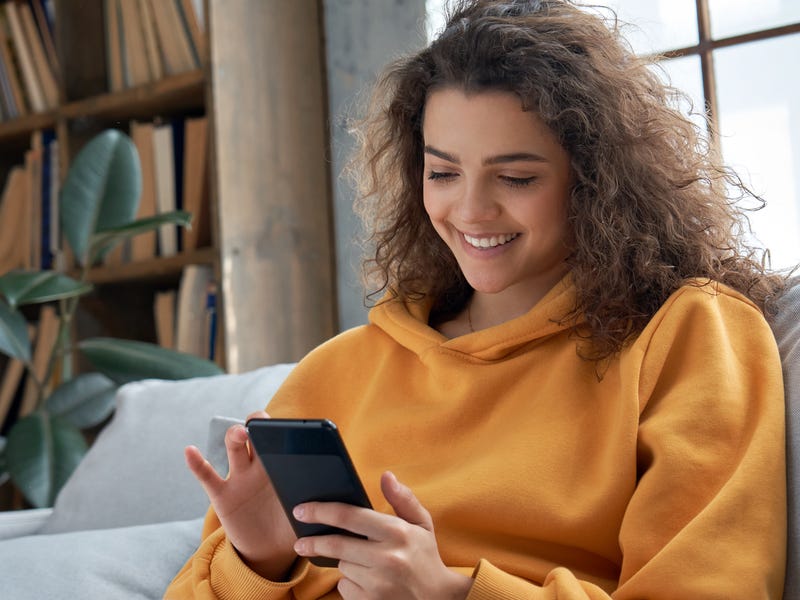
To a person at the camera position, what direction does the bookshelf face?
facing the viewer and to the left of the viewer

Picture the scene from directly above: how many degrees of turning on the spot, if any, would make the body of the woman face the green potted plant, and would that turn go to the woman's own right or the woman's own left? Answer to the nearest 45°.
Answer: approximately 90° to the woman's own right

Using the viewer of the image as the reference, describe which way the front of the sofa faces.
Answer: facing the viewer

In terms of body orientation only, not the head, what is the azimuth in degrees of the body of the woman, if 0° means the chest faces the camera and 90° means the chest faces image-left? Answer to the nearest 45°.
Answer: approximately 45°

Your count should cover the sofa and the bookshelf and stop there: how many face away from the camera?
0

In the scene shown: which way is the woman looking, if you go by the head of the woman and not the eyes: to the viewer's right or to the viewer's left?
to the viewer's left

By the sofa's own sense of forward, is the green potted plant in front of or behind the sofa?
behind
